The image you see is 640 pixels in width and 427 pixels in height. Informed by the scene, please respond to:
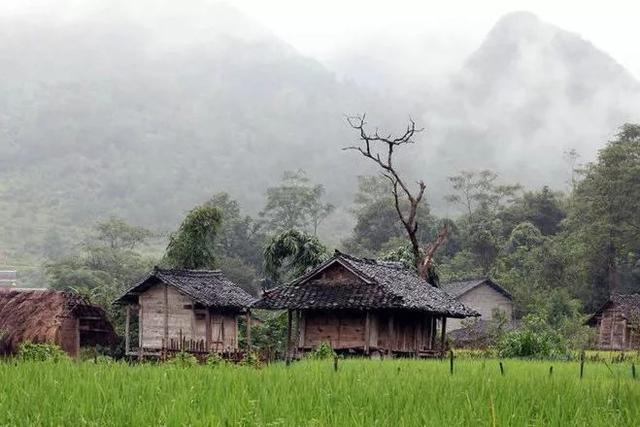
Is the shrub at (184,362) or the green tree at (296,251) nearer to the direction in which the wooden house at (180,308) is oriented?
the shrub

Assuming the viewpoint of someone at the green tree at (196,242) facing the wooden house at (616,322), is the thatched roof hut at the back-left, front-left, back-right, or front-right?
back-right

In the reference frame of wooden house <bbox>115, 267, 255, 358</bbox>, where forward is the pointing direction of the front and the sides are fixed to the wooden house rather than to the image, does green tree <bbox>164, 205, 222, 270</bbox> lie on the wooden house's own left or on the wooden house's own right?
on the wooden house's own left

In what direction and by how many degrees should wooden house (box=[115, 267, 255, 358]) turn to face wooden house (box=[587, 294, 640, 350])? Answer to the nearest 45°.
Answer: approximately 90° to its left

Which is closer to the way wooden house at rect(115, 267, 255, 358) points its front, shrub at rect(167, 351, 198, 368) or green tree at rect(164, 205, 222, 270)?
the shrub

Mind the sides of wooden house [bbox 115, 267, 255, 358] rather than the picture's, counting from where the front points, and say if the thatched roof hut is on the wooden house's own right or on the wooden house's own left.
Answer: on the wooden house's own right

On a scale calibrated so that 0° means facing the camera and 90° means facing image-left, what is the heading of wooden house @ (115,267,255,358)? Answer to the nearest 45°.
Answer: approximately 315°

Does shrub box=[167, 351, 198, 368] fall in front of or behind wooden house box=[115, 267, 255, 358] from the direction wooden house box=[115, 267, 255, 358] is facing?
in front

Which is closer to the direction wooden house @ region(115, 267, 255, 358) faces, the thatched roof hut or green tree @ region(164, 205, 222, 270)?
the thatched roof hut
